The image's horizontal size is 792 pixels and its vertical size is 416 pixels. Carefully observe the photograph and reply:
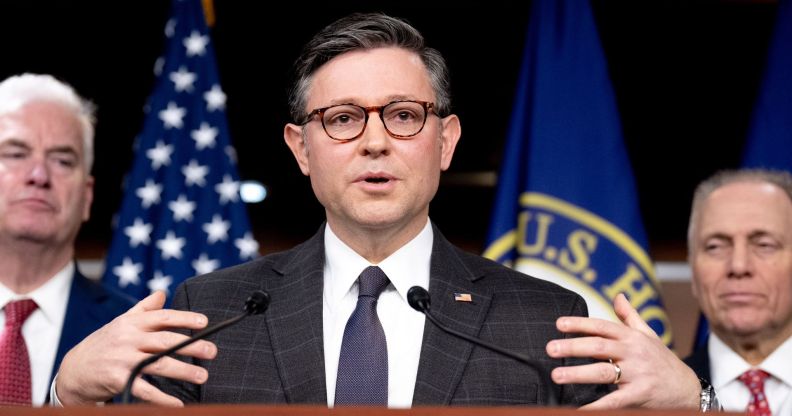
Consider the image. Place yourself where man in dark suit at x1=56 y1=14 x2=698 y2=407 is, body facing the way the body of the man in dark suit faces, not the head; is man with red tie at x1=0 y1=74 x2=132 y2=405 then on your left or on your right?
on your right

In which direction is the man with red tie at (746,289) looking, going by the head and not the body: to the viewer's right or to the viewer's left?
to the viewer's left

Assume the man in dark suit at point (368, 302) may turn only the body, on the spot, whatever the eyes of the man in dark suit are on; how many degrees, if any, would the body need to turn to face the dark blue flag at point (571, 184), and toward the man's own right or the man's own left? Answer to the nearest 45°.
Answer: approximately 135° to the man's own left

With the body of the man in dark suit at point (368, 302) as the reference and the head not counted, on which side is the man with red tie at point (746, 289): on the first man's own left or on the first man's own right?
on the first man's own left

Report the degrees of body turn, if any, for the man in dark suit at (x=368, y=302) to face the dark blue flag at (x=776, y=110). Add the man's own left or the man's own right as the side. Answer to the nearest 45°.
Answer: approximately 135° to the man's own left

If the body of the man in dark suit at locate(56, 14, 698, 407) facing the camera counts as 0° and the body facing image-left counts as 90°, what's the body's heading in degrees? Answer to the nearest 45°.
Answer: approximately 0°
